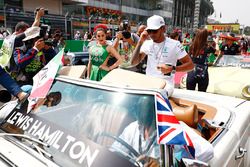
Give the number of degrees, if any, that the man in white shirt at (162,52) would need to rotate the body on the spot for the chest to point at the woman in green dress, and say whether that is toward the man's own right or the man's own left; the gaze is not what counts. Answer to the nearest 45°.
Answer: approximately 90° to the man's own right

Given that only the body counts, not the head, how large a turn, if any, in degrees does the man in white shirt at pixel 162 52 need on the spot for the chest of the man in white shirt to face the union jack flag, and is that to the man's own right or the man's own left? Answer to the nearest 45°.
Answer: approximately 45° to the man's own left

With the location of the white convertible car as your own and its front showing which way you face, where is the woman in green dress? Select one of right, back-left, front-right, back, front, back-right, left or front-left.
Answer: back-right

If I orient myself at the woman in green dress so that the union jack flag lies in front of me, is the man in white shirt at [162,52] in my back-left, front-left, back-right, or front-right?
front-left

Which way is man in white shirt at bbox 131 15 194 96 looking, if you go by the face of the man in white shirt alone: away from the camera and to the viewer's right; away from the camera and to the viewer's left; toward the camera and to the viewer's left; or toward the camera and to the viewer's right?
toward the camera and to the viewer's left
